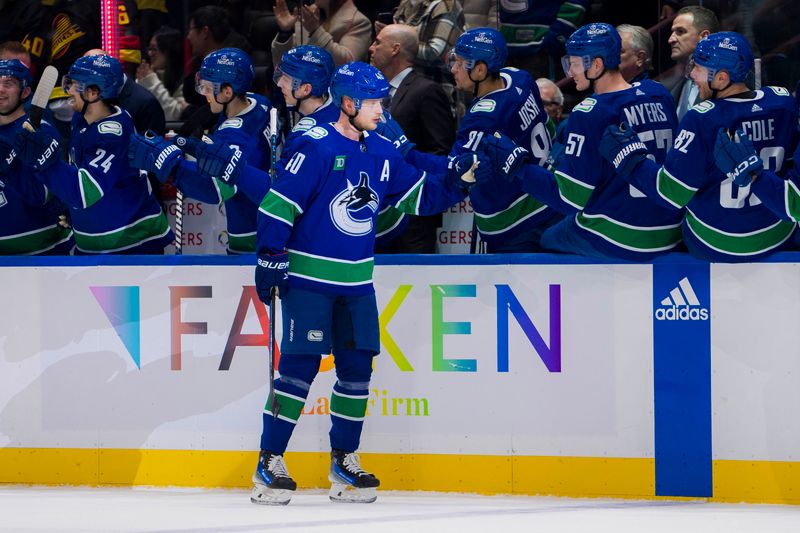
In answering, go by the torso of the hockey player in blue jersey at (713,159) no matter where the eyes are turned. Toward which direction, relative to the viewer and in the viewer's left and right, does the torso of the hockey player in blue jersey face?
facing away from the viewer and to the left of the viewer

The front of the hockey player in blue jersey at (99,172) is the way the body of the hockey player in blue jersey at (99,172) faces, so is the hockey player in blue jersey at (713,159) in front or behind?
behind

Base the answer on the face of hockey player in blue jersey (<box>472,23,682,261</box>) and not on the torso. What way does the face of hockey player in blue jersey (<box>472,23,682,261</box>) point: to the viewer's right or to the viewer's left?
to the viewer's left

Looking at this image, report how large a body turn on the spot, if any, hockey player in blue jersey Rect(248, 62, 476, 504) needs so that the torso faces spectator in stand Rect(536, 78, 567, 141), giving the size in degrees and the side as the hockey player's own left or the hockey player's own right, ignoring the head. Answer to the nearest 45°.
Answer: approximately 90° to the hockey player's own left

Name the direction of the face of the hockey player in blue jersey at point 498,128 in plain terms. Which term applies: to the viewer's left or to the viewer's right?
to the viewer's left

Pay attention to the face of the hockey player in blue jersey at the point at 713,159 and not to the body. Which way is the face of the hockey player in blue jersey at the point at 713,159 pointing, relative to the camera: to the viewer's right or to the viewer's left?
to the viewer's left
